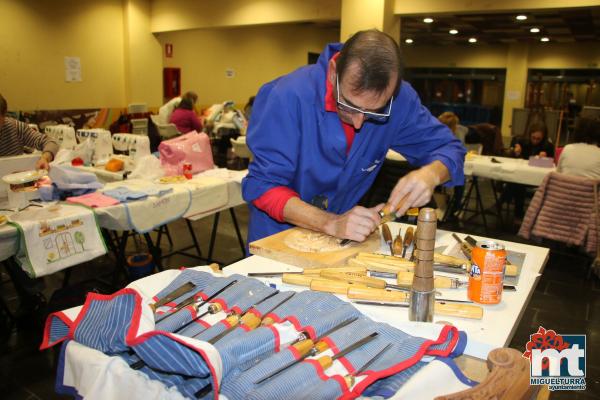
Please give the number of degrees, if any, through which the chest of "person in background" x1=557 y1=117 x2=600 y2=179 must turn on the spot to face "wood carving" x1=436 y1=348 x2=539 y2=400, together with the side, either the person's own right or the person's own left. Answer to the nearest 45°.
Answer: approximately 180°

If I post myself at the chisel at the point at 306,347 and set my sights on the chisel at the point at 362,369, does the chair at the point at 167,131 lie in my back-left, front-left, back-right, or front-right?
back-left

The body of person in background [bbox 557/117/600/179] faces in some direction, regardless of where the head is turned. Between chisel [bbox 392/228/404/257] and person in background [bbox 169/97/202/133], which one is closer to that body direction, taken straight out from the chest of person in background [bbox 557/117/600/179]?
the person in background

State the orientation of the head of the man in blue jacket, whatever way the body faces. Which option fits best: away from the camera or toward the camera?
toward the camera

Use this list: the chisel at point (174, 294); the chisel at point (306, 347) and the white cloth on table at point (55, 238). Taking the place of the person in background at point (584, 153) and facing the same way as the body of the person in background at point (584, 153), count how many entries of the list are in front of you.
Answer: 0

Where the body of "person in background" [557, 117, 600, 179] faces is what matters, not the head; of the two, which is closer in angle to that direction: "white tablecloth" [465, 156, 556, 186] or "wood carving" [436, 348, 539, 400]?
the white tablecloth

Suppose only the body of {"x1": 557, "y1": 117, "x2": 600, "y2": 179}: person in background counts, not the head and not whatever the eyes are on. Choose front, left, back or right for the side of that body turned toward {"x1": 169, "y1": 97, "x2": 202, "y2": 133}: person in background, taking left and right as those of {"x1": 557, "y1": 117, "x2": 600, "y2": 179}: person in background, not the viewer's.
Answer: left

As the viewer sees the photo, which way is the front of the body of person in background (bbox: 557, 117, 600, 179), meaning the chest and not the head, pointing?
away from the camera

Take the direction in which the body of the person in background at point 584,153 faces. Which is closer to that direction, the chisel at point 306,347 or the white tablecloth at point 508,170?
the white tablecloth
